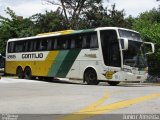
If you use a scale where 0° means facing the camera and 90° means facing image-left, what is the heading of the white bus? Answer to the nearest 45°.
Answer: approximately 315°

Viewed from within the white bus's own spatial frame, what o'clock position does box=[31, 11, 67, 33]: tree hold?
The tree is roughly at 7 o'clock from the white bus.

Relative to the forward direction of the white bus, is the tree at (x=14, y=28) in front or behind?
behind
